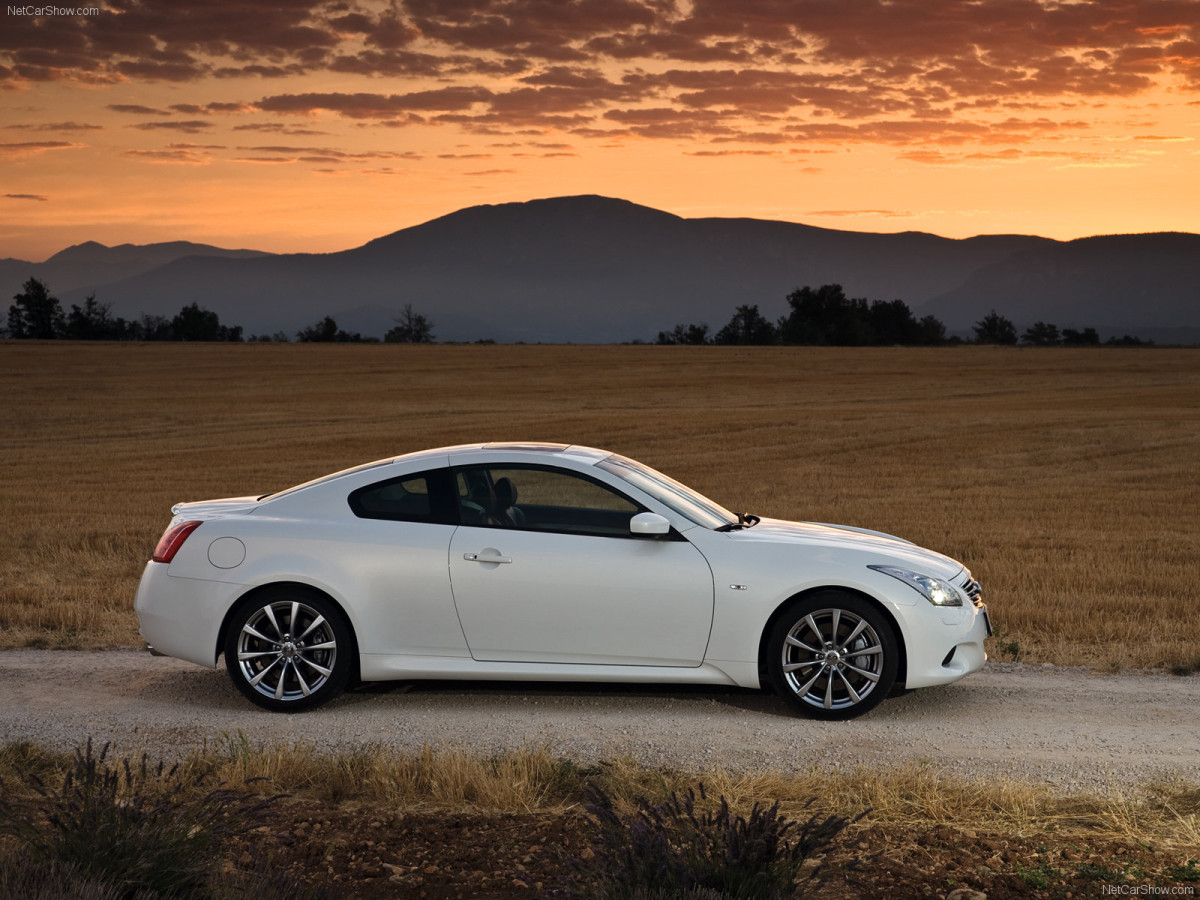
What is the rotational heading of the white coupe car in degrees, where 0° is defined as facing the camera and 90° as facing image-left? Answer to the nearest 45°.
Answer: approximately 270°

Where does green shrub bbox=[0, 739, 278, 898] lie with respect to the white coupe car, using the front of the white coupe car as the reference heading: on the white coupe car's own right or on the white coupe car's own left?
on the white coupe car's own right

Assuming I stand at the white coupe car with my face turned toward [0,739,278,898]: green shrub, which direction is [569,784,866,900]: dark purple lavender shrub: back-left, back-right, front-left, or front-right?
front-left

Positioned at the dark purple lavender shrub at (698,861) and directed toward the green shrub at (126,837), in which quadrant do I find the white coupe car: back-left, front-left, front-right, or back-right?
front-right

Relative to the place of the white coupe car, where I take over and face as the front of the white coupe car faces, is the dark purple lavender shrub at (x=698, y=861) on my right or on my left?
on my right

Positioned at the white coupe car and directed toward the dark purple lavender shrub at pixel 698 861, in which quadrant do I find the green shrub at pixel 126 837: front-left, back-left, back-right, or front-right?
front-right
